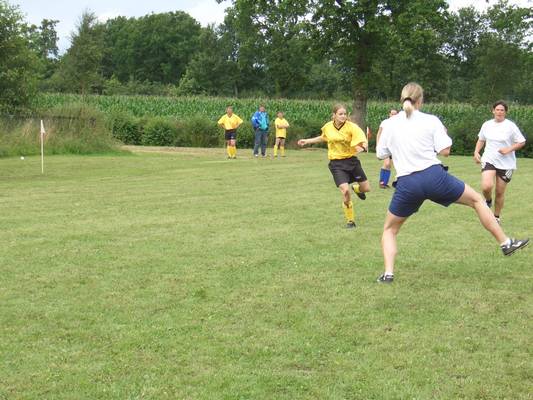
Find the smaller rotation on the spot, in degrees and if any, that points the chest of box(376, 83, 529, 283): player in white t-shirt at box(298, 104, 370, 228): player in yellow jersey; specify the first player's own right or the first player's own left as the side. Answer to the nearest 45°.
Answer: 0° — they already face them

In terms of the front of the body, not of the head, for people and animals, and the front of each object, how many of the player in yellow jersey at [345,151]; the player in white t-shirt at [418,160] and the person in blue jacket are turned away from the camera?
1

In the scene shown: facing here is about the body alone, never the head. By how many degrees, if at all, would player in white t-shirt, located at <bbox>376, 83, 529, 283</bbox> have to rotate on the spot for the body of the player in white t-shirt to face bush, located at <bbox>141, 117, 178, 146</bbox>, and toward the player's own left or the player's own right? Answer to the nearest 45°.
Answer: approximately 45° to the player's own left

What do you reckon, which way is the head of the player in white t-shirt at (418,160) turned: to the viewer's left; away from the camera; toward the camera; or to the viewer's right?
away from the camera

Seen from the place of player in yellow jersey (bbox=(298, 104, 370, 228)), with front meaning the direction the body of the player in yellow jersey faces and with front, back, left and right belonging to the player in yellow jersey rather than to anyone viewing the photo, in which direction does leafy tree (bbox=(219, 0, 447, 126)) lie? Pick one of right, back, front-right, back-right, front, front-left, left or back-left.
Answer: back

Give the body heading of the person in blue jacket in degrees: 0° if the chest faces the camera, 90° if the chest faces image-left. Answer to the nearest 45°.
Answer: approximately 0°

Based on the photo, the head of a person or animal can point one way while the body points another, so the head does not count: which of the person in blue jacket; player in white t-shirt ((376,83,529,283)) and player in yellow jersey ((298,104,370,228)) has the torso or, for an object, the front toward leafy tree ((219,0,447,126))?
the player in white t-shirt

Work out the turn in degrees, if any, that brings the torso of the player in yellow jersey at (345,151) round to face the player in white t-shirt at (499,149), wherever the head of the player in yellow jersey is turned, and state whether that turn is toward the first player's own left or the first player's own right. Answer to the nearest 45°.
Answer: approximately 90° to the first player's own left

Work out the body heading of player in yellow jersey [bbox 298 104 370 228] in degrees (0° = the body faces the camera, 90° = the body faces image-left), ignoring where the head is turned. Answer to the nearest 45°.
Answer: approximately 0°

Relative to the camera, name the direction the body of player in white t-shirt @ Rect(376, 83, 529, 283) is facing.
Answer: away from the camera

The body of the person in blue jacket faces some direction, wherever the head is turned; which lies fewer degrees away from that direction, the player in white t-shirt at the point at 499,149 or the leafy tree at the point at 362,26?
the player in white t-shirt

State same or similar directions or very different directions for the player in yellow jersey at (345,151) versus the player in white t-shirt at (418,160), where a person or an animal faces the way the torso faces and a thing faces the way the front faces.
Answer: very different directions

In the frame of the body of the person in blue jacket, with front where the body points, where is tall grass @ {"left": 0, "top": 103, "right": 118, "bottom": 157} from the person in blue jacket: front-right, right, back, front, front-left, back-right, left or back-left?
right

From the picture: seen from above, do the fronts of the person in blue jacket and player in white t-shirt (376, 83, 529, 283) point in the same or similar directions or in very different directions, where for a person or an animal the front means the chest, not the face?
very different directions
